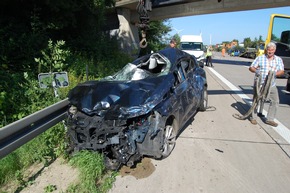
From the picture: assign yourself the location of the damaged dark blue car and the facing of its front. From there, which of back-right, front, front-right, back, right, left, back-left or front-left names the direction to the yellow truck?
back

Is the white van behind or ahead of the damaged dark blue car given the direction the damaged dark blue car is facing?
behind

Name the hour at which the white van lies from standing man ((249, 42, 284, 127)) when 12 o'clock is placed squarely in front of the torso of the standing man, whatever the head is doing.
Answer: The white van is roughly at 5 o'clock from the standing man.

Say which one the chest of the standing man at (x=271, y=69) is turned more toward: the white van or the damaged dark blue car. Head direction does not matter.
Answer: the damaged dark blue car

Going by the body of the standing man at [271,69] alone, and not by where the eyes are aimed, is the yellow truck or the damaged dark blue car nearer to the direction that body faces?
the damaged dark blue car
